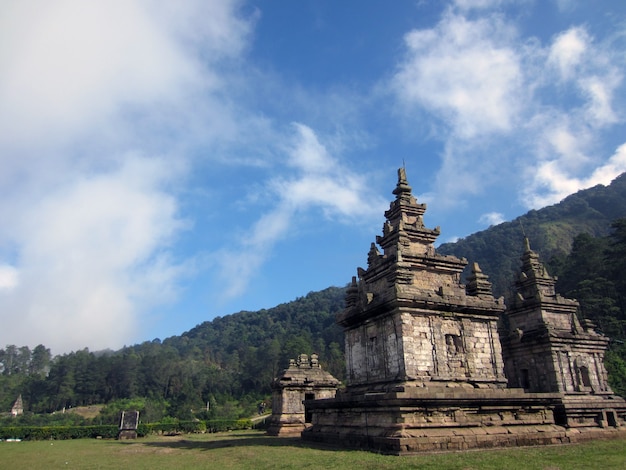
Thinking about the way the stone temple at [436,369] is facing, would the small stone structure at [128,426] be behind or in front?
in front

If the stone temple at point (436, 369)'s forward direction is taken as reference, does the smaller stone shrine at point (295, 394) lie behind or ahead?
ahead

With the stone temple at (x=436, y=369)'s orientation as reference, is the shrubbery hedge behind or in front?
in front
